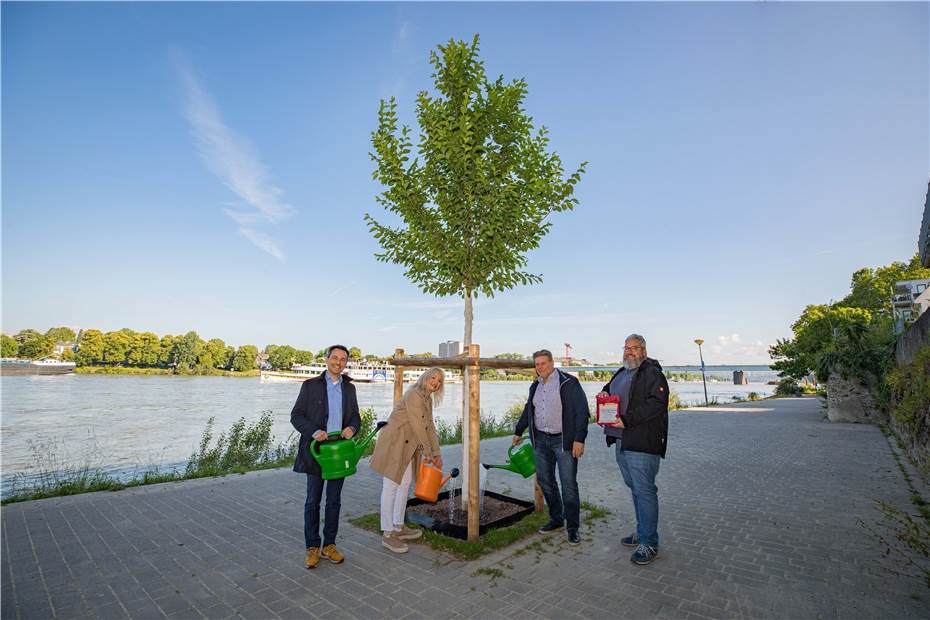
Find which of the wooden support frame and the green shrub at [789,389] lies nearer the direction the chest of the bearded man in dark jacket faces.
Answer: the wooden support frame

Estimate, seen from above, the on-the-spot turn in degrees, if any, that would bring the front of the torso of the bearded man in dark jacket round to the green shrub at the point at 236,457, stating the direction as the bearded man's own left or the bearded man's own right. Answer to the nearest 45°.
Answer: approximately 45° to the bearded man's own right

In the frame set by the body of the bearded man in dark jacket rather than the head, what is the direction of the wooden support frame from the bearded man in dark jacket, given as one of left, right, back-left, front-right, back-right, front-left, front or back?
front-right

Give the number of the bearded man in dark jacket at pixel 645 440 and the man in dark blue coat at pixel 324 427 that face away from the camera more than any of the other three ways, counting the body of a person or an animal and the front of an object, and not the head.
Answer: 0

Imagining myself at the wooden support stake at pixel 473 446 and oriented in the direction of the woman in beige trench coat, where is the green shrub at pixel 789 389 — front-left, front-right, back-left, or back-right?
back-right

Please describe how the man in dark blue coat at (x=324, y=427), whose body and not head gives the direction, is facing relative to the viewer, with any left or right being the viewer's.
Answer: facing the viewer and to the right of the viewer

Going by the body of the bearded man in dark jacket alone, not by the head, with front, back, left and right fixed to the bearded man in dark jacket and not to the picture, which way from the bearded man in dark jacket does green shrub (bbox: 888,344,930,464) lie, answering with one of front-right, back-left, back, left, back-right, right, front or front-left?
back

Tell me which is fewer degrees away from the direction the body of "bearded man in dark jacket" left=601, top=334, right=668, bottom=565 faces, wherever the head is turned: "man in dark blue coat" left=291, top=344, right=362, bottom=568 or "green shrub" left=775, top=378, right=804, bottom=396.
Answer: the man in dark blue coat

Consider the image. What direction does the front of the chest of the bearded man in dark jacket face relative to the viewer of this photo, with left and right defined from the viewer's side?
facing the viewer and to the left of the viewer

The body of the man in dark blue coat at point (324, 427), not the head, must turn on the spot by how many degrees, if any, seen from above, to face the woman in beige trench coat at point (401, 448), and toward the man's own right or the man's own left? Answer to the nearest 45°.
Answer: approximately 45° to the man's own left

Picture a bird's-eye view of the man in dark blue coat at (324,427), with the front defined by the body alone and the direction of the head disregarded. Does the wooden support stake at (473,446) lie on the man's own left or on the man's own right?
on the man's own left

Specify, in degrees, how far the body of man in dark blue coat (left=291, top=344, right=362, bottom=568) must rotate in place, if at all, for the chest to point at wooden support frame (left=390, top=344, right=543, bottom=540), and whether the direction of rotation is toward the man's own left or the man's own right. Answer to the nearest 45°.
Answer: approximately 135° to the man's own left
